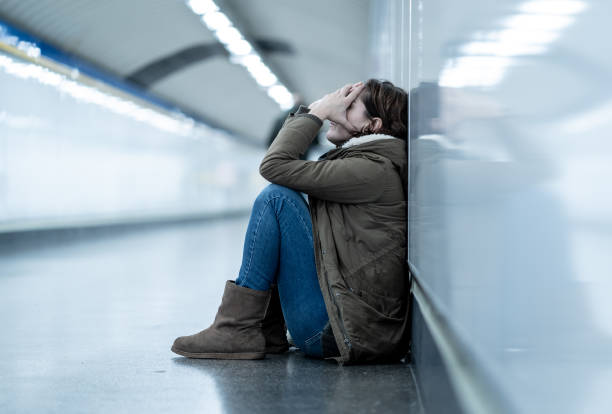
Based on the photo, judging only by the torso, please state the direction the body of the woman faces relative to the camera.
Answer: to the viewer's left

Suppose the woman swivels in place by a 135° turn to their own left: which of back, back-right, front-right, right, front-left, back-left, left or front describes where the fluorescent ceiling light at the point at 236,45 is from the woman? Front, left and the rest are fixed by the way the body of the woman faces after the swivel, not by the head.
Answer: back-left

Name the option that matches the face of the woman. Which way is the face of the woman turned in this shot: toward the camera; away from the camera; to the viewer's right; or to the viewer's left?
to the viewer's left
